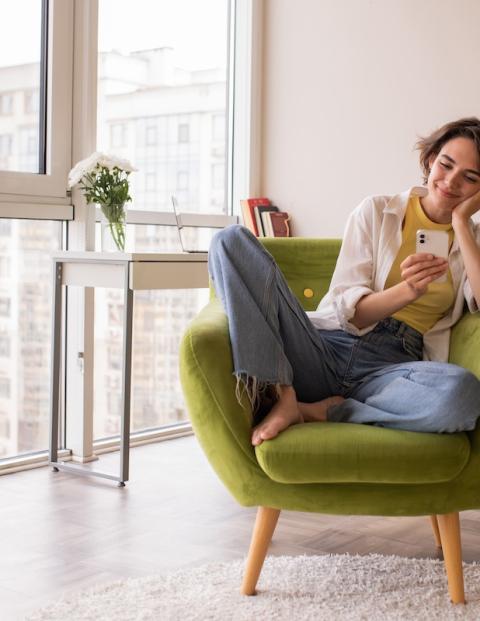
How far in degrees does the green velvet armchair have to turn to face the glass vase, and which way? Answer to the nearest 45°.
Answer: approximately 135° to its right

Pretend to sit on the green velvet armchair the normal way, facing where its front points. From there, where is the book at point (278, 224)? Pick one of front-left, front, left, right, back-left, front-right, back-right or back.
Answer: back

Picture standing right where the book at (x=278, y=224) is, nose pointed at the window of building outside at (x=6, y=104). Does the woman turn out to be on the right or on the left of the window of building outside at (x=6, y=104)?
left

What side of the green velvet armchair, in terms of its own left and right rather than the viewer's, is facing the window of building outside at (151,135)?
back

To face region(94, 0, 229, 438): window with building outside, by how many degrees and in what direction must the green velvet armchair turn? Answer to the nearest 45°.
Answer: approximately 180°

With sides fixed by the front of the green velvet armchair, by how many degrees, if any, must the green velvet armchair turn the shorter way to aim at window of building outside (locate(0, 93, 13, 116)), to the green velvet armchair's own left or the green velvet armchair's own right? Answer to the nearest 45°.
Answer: approximately 135° to the green velvet armchair's own right

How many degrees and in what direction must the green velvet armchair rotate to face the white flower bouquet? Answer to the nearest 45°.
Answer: approximately 135° to its right

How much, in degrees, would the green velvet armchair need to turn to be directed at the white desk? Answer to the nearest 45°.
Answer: approximately 135° to its right

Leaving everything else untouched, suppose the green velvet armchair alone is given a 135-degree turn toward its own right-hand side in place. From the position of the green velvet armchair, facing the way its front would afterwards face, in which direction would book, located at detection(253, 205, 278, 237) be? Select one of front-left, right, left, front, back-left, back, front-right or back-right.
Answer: front-right

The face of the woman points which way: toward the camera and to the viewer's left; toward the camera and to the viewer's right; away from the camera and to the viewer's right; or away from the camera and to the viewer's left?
toward the camera and to the viewer's left

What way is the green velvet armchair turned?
toward the camera

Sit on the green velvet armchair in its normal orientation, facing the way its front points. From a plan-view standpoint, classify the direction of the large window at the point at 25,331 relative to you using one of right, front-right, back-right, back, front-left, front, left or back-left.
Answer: back-right

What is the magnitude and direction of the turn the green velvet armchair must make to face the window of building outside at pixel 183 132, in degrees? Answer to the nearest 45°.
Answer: approximately 180°

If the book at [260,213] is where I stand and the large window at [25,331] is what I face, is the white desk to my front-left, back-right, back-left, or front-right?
front-left
